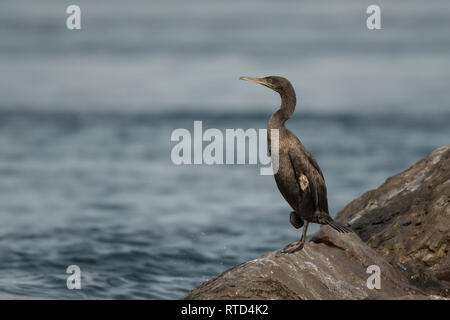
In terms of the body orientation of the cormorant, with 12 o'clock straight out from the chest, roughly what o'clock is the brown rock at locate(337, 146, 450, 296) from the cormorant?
The brown rock is roughly at 5 o'clock from the cormorant.

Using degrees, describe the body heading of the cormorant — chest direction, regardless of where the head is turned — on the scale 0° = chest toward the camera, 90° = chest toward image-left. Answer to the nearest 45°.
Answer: approximately 90°
